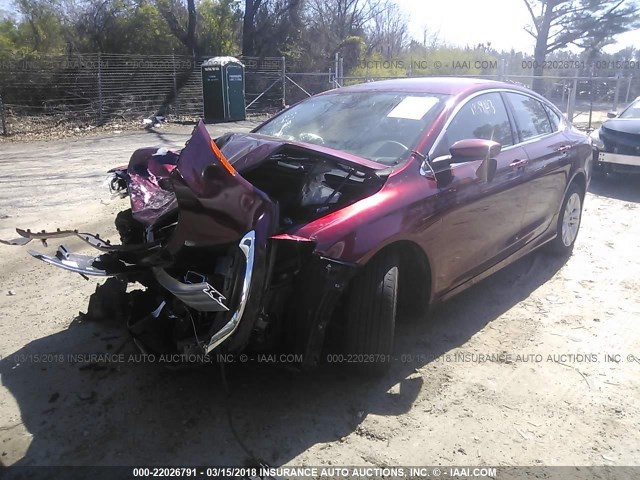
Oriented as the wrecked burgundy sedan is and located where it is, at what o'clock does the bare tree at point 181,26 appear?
The bare tree is roughly at 4 o'clock from the wrecked burgundy sedan.

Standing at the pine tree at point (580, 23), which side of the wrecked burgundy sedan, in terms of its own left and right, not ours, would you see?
back

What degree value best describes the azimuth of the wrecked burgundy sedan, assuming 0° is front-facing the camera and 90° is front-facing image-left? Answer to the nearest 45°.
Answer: approximately 45°

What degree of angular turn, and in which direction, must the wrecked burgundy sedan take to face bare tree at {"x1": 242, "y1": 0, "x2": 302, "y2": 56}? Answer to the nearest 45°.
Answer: approximately 135° to its right

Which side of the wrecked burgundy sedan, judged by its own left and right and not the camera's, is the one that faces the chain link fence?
right

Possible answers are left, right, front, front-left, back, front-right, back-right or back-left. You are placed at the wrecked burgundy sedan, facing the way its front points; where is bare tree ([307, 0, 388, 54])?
back-right

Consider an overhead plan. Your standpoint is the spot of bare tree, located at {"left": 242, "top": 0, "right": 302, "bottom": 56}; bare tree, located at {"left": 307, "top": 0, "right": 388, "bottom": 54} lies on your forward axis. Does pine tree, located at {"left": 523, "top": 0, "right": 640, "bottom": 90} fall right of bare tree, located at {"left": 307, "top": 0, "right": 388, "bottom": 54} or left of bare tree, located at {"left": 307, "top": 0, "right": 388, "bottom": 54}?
right

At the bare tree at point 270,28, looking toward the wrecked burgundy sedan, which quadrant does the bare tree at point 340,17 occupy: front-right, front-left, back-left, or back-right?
back-left
